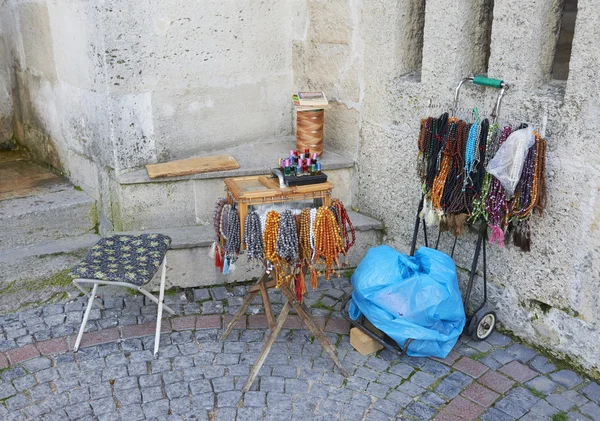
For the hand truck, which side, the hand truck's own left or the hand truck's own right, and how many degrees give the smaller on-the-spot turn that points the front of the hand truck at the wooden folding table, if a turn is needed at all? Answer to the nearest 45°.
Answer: approximately 45° to the hand truck's own right

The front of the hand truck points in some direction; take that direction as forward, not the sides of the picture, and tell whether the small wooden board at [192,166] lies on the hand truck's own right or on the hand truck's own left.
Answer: on the hand truck's own right

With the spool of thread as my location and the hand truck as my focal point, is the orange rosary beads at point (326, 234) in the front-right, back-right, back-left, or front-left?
front-right

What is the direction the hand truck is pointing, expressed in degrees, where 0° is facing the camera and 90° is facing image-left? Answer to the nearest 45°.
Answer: approximately 45°

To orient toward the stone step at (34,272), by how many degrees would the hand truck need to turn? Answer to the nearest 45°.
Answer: approximately 45° to its right

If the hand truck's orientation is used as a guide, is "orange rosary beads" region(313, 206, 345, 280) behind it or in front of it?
in front

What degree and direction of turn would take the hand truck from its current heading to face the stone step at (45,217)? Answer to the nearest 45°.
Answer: approximately 45° to its right

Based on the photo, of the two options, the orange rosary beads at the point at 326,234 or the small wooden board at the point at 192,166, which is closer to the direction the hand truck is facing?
the orange rosary beads

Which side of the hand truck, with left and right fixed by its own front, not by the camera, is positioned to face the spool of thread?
right

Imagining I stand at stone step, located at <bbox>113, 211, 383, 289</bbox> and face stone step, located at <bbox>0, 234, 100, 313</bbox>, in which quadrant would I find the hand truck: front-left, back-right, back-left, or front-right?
back-left
